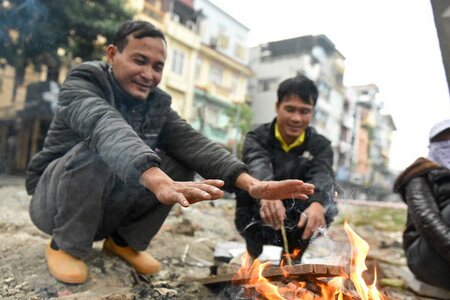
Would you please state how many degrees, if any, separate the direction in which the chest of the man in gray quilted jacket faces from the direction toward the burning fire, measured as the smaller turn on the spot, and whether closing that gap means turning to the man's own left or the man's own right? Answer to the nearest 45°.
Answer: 0° — they already face it

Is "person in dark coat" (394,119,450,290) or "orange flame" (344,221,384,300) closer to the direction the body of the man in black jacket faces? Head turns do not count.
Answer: the orange flame

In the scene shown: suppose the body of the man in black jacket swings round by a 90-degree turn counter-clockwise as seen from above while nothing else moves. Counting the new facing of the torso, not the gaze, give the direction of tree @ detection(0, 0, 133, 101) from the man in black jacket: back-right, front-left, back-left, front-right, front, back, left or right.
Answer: back-left

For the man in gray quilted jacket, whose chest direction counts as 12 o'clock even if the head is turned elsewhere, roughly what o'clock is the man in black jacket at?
The man in black jacket is roughly at 10 o'clock from the man in gray quilted jacket.

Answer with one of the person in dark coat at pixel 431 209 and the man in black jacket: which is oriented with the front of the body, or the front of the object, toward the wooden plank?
the man in black jacket

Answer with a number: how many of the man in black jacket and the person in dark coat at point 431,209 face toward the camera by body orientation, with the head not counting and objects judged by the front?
1

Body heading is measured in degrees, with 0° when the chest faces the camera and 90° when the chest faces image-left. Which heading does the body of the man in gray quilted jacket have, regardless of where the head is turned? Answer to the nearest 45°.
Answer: approximately 315°
